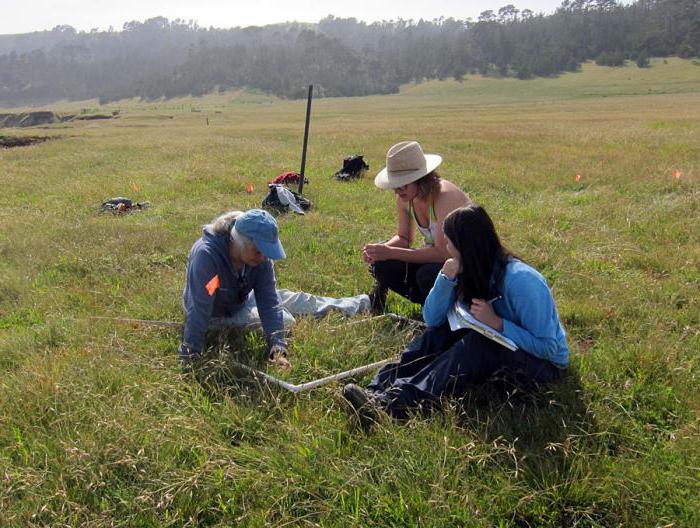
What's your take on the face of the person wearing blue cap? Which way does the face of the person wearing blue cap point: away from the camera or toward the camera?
toward the camera

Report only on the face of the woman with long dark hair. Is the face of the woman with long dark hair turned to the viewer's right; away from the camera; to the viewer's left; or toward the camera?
to the viewer's left

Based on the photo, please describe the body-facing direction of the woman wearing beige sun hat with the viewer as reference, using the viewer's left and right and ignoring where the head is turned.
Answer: facing the viewer and to the left of the viewer

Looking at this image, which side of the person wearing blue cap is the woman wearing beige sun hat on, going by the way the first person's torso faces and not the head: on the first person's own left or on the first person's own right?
on the first person's own left

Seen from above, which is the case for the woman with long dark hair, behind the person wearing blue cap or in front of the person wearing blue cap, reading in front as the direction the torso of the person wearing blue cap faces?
in front

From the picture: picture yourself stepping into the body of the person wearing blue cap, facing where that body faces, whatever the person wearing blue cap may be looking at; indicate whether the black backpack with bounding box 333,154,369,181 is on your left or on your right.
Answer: on your left

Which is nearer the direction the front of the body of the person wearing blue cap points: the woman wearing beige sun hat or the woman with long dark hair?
the woman with long dark hair

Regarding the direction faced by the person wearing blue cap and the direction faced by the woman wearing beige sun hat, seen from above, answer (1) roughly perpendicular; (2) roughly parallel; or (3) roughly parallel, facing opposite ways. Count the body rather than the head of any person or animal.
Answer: roughly perpendicular

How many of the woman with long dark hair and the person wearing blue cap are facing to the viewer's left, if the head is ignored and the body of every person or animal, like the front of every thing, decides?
1

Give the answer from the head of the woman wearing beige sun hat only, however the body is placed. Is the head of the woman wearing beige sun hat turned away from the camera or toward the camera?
toward the camera

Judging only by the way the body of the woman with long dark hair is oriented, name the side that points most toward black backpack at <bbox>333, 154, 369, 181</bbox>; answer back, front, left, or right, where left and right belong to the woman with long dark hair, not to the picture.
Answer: right

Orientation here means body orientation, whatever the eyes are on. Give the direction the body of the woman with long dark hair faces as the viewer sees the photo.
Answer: to the viewer's left

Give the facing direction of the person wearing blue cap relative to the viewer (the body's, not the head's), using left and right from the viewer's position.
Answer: facing the viewer and to the right of the viewer

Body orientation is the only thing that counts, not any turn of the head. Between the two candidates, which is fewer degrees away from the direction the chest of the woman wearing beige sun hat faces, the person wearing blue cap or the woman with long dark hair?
the person wearing blue cap

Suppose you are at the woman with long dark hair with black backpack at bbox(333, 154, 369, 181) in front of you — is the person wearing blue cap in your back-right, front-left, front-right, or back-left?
front-left

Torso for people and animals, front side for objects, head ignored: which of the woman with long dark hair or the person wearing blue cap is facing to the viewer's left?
the woman with long dark hair
